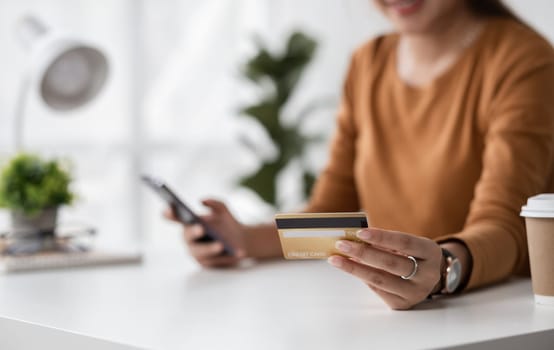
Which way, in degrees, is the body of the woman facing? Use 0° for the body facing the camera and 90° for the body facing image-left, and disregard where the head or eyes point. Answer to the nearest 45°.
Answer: approximately 45°

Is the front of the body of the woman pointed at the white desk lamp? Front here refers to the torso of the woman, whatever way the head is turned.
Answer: no

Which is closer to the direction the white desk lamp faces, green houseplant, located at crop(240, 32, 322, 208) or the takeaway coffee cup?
the takeaway coffee cup

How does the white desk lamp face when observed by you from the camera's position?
facing the viewer and to the right of the viewer

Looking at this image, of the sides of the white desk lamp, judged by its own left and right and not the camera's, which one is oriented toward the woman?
front

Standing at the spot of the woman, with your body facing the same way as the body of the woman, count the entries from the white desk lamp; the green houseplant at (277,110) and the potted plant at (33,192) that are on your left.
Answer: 0

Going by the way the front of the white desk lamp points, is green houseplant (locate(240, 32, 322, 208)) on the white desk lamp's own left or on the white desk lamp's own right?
on the white desk lamp's own left

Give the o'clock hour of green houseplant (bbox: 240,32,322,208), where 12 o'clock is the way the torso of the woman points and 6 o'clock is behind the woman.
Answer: The green houseplant is roughly at 4 o'clock from the woman.

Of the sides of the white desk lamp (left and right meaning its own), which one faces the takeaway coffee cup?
front
